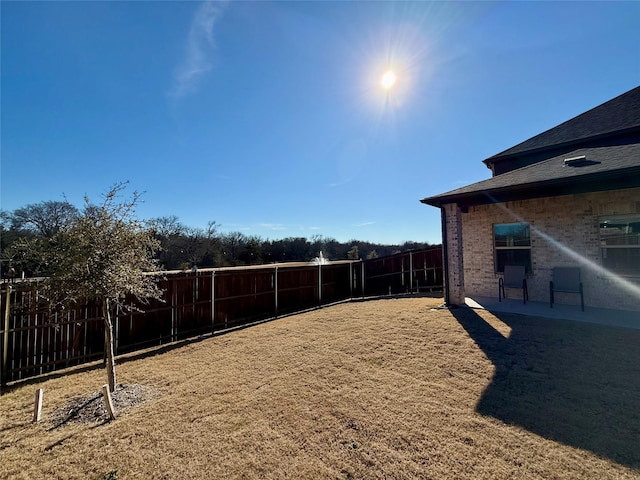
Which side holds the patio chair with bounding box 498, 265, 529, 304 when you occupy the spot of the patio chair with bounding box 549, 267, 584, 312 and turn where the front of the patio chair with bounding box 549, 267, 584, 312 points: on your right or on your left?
on your right

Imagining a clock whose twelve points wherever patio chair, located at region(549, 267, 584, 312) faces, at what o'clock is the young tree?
The young tree is roughly at 1 o'clock from the patio chair.

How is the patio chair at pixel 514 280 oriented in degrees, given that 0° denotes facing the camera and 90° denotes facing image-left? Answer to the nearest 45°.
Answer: approximately 0°

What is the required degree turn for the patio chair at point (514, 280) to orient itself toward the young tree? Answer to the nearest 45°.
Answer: approximately 45° to its right
